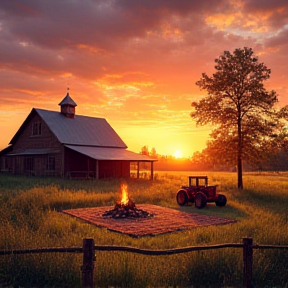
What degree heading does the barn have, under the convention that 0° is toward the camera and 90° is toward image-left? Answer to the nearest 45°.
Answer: approximately 45°

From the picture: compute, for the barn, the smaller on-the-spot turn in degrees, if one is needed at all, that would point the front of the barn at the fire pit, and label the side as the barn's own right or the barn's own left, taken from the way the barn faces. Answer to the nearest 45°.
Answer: approximately 45° to the barn's own left
